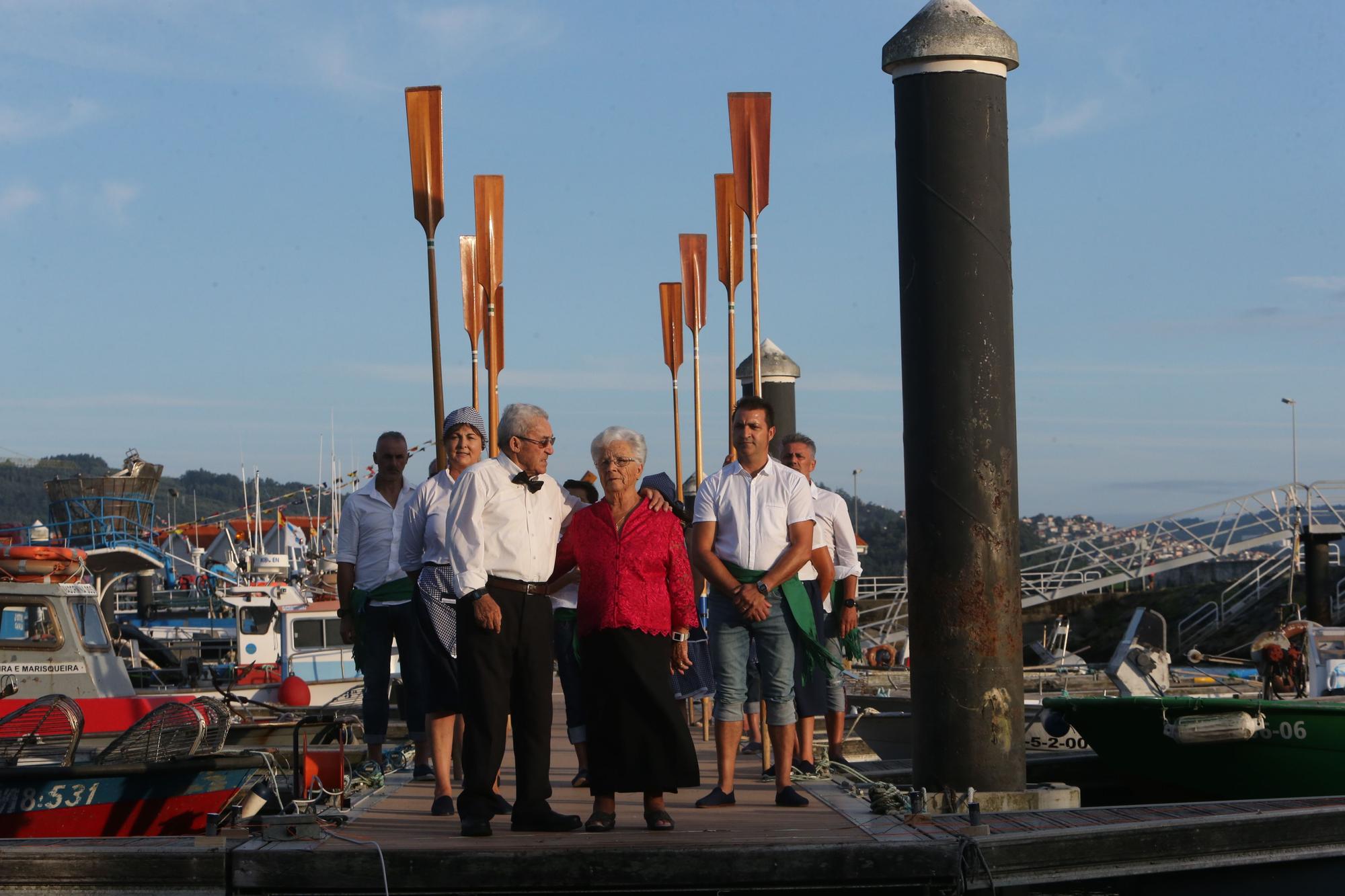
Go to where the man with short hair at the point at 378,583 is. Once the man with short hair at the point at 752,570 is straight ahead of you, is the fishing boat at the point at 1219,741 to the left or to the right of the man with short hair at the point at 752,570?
left

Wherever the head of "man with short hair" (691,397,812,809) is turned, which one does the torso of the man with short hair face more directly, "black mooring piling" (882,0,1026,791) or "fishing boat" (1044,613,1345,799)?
the black mooring piling

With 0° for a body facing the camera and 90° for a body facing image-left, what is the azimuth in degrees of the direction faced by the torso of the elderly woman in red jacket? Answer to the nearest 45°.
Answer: approximately 0°

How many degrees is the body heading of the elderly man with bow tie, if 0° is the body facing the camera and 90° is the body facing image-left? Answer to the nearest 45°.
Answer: approximately 315°
